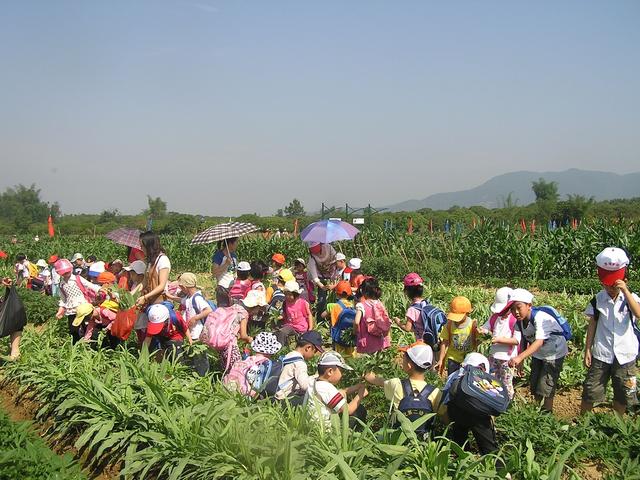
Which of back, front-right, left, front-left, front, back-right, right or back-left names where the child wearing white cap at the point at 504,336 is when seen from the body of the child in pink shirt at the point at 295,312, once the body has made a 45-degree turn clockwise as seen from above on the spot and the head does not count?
back-left

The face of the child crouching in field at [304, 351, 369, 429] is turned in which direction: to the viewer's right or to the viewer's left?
to the viewer's right

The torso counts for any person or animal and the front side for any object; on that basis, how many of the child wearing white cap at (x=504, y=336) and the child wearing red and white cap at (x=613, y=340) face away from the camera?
0

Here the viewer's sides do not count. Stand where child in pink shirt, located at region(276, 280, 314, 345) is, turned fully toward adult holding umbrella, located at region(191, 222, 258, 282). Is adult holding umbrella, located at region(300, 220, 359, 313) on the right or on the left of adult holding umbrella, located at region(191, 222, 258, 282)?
right

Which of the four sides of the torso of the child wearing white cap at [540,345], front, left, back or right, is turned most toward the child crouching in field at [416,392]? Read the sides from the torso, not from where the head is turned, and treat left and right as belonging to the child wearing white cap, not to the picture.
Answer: front

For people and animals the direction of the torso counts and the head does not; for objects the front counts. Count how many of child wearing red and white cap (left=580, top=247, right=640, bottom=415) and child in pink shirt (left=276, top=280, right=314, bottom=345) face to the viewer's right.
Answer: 0

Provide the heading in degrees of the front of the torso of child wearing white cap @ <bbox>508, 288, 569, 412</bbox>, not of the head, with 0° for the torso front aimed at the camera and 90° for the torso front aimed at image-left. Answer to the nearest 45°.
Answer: approximately 45°
